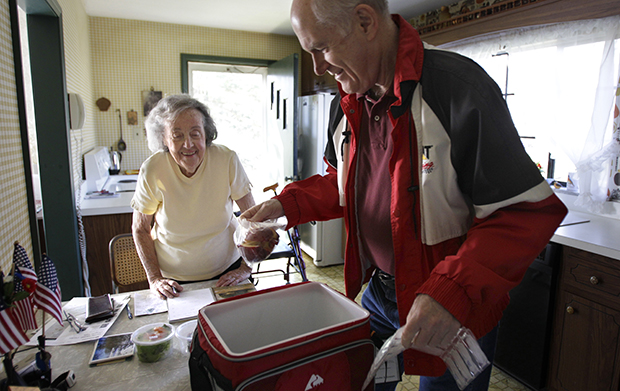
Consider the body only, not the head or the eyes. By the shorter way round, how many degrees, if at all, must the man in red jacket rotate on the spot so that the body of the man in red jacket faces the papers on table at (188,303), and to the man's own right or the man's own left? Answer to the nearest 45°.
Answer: approximately 45° to the man's own right

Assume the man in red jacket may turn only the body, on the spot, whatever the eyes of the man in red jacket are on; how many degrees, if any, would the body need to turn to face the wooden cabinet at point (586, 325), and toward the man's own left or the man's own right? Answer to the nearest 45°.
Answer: approximately 180°

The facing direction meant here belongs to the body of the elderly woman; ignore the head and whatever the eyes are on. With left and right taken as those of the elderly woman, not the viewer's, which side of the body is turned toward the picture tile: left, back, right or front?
front

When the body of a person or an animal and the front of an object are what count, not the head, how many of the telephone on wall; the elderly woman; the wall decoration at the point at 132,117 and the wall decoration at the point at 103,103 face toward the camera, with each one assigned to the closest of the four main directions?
3

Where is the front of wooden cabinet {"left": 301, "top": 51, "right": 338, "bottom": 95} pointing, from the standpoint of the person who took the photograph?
facing the viewer and to the left of the viewer

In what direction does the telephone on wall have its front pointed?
to the viewer's right

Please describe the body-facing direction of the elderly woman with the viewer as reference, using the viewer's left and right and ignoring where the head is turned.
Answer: facing the viewer

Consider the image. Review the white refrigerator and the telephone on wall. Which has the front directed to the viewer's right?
the telephone on wall

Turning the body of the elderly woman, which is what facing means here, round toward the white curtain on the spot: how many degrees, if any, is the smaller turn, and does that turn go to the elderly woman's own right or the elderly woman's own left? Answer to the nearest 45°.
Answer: approximately 90° to the elderly woman's own left

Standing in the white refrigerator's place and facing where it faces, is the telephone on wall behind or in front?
in front

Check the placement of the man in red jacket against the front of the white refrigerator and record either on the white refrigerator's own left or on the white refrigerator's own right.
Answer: on the white refrigerator's own left

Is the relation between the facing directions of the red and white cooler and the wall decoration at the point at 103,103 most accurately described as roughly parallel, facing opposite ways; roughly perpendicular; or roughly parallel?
roughly parallel

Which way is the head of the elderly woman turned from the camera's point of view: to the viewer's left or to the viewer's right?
to the viewer's right

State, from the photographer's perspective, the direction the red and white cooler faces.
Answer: facing the viewer and to the right of the viewer
